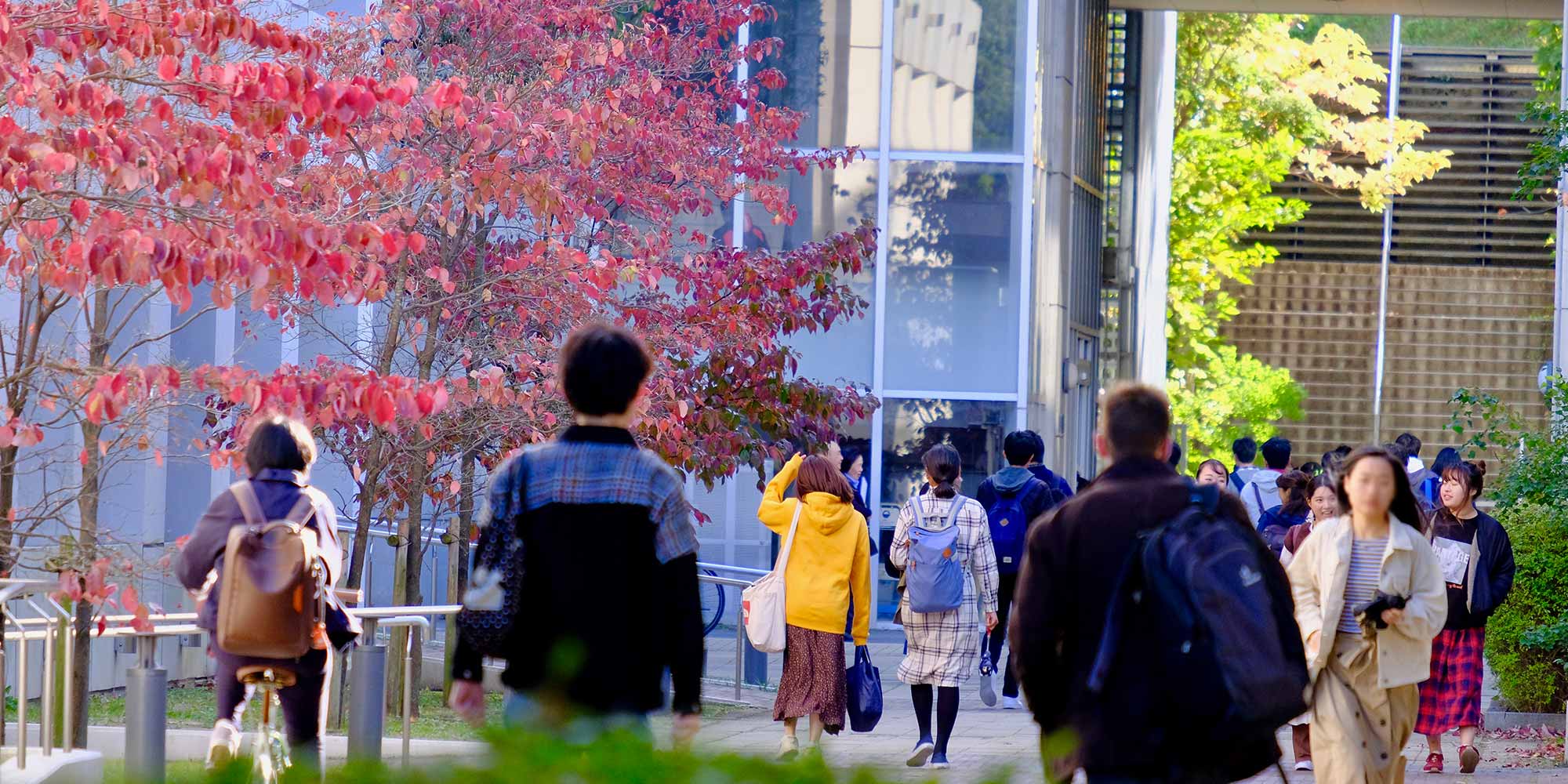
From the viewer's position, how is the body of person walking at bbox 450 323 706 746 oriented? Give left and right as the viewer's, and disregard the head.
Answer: facing away from the viewer

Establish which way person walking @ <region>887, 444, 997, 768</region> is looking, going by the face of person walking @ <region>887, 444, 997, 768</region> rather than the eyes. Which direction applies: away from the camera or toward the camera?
away from the camera

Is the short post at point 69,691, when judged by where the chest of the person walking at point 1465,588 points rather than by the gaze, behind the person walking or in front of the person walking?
in front

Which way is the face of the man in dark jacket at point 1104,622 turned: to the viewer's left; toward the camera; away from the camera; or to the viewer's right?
away from the camera

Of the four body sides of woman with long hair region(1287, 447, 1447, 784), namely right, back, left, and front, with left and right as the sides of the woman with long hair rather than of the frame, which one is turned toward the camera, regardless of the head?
front

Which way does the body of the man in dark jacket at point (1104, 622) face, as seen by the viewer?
away from the camera

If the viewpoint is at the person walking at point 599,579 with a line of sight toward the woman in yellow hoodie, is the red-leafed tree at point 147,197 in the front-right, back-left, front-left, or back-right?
front-left

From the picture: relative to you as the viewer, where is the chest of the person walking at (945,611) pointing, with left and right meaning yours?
facing away from the viewer

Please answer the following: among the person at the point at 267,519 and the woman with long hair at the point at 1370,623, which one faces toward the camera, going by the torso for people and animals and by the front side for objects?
the woman with long hair

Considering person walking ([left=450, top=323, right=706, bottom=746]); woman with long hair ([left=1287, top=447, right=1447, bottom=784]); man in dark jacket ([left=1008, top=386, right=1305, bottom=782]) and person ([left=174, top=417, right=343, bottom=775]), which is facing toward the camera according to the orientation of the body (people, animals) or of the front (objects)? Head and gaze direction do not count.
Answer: the woman with long hair

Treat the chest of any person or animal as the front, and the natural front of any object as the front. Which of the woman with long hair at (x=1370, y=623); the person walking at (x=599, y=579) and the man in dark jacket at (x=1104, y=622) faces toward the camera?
the woman with long hair

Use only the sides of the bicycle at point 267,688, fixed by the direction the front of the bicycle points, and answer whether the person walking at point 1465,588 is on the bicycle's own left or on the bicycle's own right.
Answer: on the bicycle's own right

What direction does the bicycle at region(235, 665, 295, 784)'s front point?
away from the camera

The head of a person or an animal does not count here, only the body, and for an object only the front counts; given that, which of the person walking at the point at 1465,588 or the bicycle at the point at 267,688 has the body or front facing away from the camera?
the bicycle

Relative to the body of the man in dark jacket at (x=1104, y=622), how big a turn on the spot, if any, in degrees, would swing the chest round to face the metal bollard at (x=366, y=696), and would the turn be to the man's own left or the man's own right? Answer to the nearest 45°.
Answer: approximately 45° to the man's own left

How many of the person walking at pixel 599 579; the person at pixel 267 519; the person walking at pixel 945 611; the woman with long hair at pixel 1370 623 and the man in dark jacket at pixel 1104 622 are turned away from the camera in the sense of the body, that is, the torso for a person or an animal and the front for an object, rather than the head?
4

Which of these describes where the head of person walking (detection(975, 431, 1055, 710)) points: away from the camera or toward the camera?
away from the camera

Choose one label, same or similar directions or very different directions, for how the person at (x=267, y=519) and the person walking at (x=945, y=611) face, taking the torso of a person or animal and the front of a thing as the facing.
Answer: same or similar directions

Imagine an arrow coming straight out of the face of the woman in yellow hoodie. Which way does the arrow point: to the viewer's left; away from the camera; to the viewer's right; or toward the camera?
away from the camera
